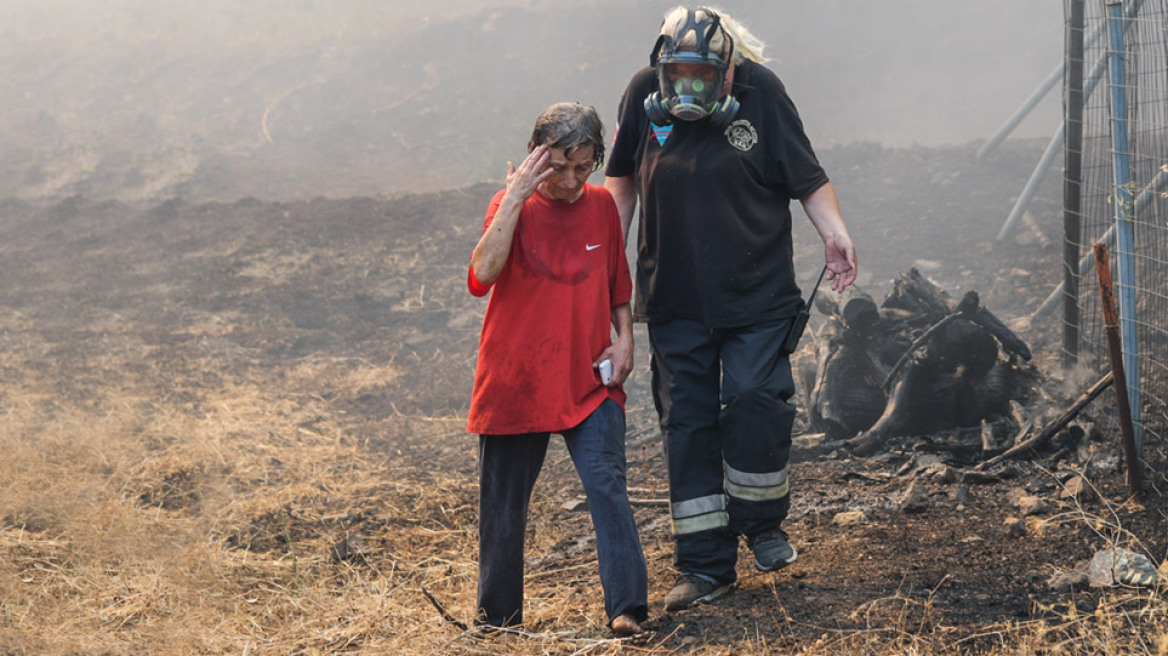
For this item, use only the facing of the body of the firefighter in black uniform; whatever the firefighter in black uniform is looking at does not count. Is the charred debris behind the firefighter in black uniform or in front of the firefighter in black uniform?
behind

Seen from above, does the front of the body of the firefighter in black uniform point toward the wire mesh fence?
no

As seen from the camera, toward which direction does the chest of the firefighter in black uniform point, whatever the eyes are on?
toward the camera

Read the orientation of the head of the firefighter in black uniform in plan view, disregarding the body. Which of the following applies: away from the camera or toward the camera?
toward the camera

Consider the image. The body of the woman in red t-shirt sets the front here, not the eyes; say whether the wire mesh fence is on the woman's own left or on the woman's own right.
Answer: on the woman's own left

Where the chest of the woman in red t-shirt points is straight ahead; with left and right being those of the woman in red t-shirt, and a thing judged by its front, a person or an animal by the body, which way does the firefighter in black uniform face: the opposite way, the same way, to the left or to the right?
the same way

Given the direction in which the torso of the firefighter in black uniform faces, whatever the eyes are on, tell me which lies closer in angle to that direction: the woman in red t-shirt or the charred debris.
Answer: the woman in red t-shirt

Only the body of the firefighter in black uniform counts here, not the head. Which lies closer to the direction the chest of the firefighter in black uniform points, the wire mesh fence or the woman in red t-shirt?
the woman in red t-shirt

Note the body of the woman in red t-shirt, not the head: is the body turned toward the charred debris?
no

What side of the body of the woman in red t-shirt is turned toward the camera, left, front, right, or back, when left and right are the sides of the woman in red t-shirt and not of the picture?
front

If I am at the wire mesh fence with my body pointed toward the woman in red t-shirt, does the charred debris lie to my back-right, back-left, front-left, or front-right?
front-right
